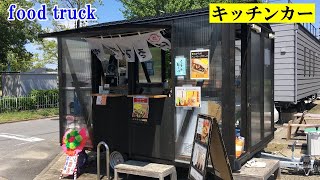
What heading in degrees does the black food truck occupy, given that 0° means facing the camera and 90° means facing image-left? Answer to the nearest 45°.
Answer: approximately 45°

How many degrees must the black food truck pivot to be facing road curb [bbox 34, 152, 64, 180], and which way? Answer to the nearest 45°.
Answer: approximately 90° to its right

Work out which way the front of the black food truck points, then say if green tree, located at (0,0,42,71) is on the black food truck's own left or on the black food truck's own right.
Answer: on the black food truck's own right

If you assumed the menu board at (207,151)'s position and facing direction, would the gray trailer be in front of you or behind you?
behind

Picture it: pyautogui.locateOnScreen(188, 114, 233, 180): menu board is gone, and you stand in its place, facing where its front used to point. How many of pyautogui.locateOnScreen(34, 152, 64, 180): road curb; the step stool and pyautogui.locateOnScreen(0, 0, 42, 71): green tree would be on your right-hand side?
3

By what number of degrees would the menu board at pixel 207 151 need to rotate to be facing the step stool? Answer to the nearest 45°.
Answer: approximately 90° to its right

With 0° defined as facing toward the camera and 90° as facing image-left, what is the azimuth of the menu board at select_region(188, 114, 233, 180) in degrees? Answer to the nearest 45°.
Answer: approximately 45°

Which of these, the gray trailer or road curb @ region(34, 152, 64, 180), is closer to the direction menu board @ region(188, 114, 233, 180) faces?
the road curb
